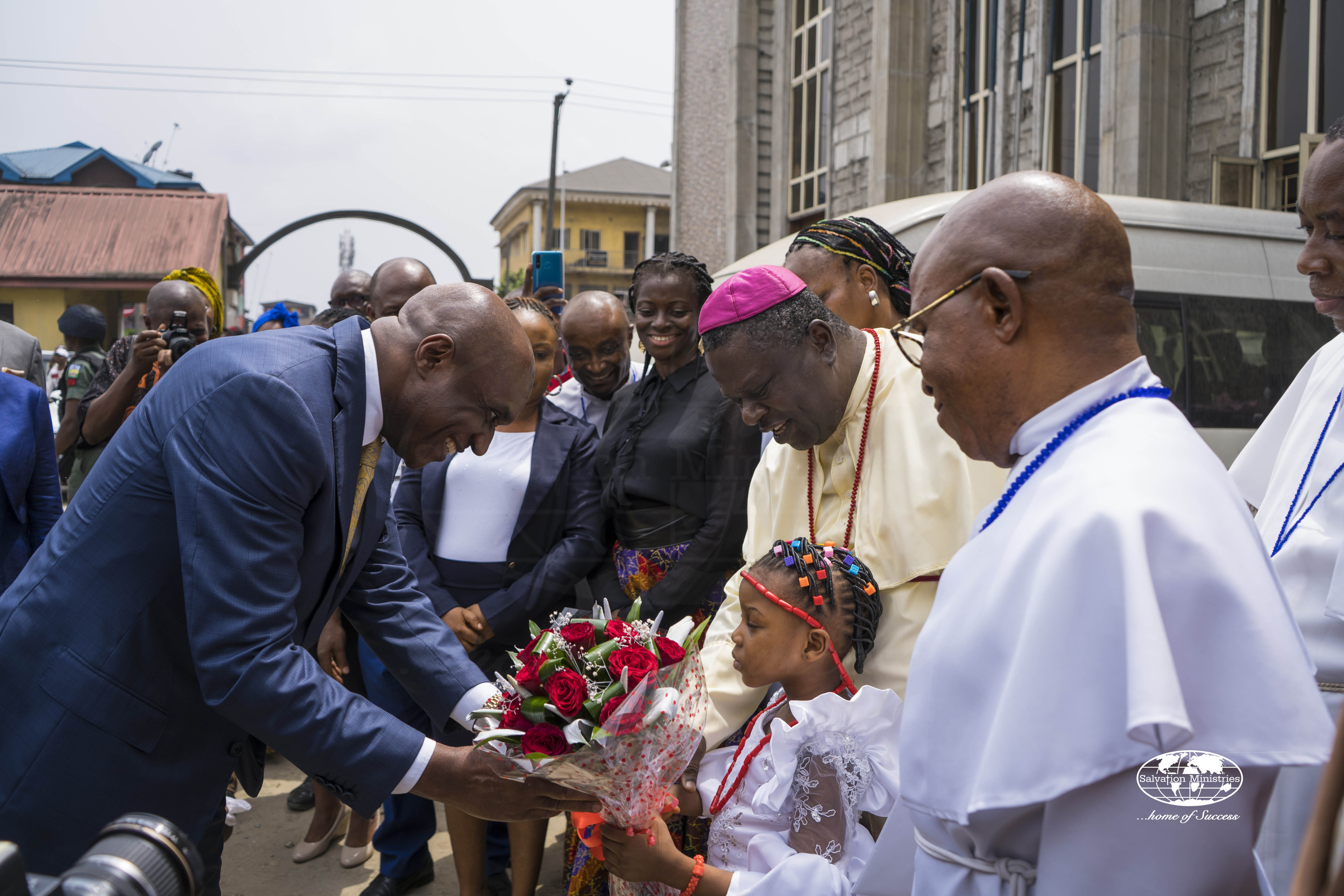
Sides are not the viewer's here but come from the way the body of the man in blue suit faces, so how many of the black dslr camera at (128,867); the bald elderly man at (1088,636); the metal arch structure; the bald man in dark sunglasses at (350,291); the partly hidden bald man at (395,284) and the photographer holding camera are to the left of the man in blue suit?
4

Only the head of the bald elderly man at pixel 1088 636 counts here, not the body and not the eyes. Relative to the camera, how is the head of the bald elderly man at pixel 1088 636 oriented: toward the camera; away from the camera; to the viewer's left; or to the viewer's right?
to the viewer's left

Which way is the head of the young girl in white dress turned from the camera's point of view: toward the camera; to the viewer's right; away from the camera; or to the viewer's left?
to the viewer's left

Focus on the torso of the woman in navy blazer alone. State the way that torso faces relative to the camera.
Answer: toward the camera

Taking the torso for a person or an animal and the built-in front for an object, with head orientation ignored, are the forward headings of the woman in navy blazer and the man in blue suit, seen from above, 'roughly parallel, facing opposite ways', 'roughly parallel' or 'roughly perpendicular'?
roughly perpendicular

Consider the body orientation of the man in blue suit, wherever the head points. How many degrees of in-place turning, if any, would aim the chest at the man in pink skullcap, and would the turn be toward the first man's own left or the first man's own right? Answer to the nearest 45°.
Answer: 0° — they already face them

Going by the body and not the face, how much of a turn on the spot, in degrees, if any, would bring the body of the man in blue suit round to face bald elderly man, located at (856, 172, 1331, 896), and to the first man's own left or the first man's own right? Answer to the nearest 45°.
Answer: approximately 45° to the first man's own right

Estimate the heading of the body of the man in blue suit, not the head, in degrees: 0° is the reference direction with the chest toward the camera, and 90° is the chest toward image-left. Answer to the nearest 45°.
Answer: approximately 270°

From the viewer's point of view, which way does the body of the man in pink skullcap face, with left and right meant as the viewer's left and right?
facing the viewer and to the left of the viewer

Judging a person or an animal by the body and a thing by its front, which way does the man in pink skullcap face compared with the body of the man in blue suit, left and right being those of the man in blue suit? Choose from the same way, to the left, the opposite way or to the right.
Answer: the opposite way

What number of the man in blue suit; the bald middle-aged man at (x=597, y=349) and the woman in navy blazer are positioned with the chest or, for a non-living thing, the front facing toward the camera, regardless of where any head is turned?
2

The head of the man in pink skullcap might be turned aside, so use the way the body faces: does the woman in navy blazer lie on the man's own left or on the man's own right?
on the man's own right

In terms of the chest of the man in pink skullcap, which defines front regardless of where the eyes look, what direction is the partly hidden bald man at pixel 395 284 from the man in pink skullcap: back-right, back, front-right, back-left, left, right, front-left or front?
right

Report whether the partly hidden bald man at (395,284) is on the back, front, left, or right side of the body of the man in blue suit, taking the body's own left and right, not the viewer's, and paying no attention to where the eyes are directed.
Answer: left

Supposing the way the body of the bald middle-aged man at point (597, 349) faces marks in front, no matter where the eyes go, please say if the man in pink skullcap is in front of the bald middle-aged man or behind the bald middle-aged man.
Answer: in front

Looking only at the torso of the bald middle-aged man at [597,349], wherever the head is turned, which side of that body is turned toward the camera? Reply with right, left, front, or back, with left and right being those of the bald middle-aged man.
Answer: front

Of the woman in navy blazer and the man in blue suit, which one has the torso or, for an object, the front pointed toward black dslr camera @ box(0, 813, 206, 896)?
the woman in navy blazer

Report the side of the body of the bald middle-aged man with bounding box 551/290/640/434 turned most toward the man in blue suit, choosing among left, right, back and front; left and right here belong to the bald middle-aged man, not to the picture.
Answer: front

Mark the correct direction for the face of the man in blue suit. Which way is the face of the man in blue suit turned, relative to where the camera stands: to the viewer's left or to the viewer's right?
to the viewer's right
